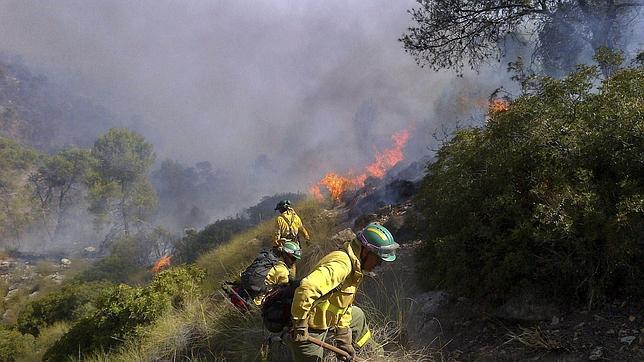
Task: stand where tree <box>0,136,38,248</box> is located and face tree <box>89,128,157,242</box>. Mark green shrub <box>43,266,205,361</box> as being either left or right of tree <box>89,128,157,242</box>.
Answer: right

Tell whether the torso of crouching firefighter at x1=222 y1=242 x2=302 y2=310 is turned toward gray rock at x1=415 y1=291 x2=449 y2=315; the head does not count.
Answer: yes

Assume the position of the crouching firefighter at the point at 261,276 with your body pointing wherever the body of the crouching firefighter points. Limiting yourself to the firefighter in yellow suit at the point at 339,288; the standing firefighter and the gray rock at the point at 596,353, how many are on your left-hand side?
1

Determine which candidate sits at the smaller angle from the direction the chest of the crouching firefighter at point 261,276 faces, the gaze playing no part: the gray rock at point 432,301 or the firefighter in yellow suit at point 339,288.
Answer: the gray rock

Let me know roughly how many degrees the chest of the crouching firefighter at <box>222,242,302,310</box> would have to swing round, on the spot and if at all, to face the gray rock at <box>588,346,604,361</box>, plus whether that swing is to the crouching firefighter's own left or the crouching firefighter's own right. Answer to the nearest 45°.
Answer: approximately 45° to the crouching firefighter's own right

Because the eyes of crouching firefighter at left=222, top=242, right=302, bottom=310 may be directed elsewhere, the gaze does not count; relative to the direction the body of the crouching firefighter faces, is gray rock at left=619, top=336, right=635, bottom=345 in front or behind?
in front

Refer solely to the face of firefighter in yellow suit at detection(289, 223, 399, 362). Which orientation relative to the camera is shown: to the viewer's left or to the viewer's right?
to the viewer's right

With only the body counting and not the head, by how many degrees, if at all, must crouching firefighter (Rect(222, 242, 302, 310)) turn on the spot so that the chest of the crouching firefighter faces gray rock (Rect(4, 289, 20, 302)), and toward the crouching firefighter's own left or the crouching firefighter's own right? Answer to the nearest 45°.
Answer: approximately 135° to the crouching firefighter's own left

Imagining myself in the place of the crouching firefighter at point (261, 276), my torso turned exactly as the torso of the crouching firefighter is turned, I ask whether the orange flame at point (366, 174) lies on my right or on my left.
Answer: on my left

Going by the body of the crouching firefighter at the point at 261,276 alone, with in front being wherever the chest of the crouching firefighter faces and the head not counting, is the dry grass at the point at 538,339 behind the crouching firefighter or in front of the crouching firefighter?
in front

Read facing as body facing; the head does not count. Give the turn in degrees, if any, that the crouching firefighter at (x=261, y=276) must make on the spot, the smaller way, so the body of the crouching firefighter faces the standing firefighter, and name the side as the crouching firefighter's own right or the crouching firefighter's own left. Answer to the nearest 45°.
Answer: approximately 90° to the crouching firefighter's own left

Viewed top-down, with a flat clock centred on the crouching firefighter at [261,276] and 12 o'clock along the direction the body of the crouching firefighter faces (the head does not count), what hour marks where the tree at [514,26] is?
The tree is roughly at 11 o'clock from the crouching firefighter.

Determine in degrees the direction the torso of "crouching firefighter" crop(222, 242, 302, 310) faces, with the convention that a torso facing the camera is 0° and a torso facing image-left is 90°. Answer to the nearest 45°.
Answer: approximately 270°

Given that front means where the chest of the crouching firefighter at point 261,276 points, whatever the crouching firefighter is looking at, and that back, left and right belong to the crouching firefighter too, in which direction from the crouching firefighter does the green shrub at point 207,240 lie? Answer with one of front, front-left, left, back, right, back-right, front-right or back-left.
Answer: left
